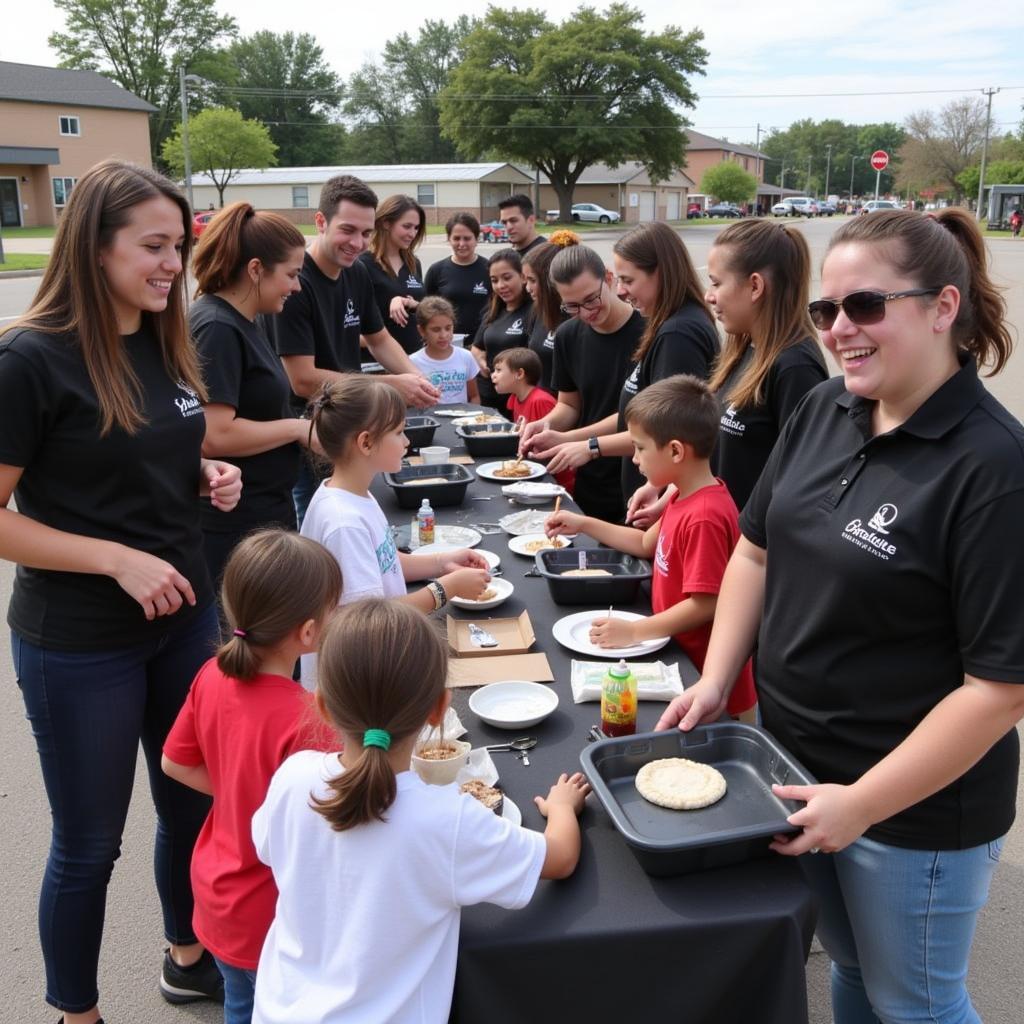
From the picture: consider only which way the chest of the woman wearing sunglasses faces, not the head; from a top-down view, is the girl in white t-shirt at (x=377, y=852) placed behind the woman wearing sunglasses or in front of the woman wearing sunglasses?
in front

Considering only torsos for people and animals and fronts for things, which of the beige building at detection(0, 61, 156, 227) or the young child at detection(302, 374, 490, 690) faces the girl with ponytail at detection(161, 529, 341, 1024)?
the beige building

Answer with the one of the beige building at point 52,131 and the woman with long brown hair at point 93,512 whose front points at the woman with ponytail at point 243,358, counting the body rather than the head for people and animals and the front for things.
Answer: the beige building

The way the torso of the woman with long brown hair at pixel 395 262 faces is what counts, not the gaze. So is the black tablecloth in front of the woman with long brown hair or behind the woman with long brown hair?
in front

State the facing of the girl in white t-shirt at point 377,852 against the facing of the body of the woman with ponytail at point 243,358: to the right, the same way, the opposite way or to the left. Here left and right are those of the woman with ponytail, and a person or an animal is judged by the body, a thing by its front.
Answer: to the left

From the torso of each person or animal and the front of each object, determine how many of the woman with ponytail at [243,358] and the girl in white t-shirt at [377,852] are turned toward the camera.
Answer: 0

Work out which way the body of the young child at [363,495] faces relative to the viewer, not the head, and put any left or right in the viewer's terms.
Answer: facing to the right of the viewer

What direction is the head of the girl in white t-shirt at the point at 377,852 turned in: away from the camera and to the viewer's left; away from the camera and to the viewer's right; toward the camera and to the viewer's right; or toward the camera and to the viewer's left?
away from the camera and to the viewer's right

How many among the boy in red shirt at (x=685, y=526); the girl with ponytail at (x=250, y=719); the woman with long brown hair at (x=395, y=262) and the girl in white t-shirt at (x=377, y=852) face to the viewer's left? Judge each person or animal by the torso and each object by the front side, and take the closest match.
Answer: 1

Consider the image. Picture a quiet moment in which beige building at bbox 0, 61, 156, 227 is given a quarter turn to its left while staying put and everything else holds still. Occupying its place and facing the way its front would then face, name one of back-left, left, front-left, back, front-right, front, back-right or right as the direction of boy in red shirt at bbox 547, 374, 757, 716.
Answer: right

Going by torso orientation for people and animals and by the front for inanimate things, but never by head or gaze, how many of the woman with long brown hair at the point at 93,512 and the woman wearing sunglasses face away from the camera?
0

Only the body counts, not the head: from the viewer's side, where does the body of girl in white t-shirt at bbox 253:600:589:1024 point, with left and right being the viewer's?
facing away from the viewer

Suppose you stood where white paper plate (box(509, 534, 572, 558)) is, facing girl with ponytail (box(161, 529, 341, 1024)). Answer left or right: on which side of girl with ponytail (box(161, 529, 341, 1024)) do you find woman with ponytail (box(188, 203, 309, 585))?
right

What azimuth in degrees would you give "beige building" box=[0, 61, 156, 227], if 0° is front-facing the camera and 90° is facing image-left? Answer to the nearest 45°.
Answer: approximately 0°

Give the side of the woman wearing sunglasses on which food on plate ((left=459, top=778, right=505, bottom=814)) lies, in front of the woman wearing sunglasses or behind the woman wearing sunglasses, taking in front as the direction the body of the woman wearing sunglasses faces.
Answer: in front

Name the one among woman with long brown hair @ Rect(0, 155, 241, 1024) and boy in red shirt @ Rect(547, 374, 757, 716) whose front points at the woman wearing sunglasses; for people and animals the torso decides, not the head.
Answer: the woman with long brown hair

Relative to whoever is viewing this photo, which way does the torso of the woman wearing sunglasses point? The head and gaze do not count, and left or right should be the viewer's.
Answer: facing the viewer and to the left of the viewer

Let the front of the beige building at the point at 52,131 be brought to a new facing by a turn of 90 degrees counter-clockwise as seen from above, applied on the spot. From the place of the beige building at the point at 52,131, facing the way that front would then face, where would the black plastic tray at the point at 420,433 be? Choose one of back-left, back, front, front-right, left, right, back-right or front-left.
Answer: right

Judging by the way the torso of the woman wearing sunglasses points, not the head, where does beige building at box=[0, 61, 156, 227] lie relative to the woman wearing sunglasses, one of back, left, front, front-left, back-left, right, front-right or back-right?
right
